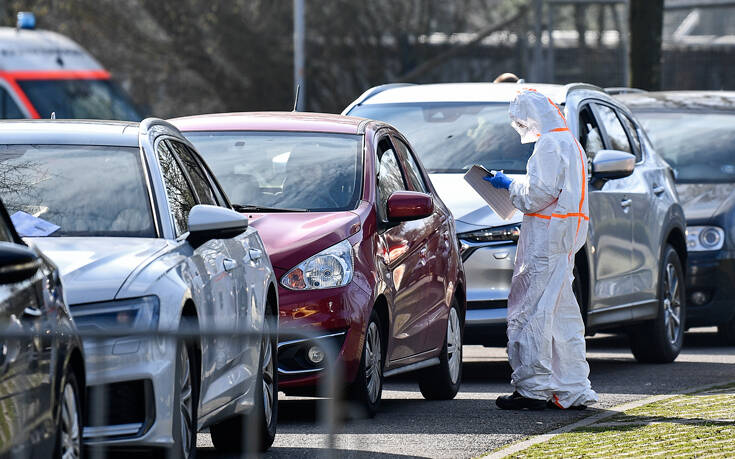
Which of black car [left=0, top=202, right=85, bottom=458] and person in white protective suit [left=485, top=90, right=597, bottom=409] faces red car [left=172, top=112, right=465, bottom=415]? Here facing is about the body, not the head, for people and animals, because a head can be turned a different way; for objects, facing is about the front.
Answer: the person in white protective suit

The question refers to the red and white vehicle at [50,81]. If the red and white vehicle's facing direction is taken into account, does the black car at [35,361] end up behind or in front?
in front

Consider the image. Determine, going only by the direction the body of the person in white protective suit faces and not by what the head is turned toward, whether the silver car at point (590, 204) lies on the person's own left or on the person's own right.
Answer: on the person's own right

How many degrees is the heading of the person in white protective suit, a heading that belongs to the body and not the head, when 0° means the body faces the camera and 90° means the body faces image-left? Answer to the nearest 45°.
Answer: approximately 90°

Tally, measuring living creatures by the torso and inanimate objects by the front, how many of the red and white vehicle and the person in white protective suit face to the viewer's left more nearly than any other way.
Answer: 1

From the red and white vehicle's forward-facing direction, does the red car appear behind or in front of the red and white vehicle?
in front

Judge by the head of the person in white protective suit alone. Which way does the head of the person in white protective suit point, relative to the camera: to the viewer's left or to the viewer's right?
to the viewer's left

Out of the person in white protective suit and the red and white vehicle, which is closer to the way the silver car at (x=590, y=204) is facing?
the person in white protective suit

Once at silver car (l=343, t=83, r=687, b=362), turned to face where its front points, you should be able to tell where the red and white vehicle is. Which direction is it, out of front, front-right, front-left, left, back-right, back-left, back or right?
right

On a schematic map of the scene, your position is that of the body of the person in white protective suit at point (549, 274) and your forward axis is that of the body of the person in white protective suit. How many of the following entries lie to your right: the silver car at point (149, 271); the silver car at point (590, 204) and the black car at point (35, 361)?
1

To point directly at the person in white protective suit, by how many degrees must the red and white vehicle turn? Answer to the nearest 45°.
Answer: approximately 45° to its right
